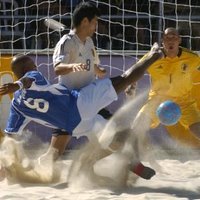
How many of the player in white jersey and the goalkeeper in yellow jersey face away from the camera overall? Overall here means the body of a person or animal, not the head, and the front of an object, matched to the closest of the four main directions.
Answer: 0

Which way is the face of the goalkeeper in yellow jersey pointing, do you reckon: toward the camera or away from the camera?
toward the camera

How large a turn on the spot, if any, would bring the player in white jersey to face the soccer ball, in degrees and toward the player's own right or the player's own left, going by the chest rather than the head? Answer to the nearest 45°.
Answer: approximately 45° to the player's own left

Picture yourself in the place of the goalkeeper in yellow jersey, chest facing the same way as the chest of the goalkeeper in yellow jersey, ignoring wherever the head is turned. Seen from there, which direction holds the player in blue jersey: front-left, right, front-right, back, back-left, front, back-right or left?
front-right

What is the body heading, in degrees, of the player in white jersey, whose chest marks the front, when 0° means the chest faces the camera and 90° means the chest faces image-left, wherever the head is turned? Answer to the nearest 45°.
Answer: approximately 315°

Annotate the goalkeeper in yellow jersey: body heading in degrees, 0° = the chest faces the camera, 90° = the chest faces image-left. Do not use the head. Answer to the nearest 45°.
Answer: approximately 0°

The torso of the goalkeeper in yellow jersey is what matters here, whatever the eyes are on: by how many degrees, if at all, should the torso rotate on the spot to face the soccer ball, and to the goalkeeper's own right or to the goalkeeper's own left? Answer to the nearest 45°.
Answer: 0° — they already face it

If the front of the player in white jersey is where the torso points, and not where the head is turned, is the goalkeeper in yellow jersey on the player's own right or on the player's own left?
on the player's own left
